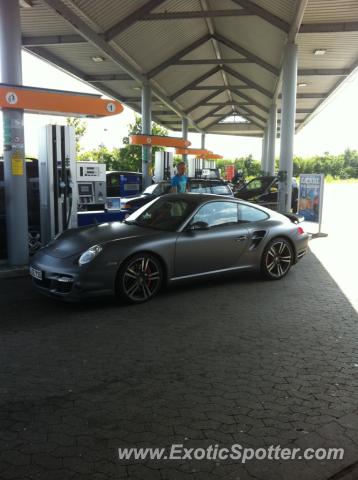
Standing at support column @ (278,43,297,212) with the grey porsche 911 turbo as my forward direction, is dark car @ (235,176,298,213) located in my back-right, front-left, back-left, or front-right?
back-right

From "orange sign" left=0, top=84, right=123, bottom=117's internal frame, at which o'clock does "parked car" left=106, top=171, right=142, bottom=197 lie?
The parked car is roughly at 8 o'clock from the orange sign.

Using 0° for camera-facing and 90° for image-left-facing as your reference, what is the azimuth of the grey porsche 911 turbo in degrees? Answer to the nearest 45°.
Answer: approximately 45°

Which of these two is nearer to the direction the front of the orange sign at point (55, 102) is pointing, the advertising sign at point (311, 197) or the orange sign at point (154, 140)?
the advertising sign

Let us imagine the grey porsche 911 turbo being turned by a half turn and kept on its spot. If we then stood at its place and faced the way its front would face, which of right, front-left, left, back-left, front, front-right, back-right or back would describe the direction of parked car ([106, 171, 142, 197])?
front-left

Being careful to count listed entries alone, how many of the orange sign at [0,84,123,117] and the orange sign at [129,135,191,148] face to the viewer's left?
0

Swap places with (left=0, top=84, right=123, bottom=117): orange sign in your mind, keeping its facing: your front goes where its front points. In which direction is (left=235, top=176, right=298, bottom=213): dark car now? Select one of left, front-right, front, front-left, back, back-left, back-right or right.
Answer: left

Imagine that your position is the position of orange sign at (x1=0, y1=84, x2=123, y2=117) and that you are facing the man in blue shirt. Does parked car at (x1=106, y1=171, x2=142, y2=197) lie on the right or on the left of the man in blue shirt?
left

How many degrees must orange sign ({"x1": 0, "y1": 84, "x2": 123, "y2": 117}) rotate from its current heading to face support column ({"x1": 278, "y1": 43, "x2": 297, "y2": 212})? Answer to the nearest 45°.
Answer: approximately 90° to its left

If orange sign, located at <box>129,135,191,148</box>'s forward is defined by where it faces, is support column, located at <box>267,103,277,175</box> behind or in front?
behind

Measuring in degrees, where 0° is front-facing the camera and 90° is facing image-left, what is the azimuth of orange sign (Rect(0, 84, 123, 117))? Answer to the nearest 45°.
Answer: approximately 315°

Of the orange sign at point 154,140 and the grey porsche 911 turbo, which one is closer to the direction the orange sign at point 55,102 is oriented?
the grey porsche 911 turbo
